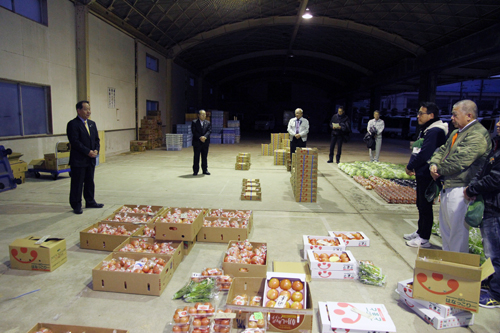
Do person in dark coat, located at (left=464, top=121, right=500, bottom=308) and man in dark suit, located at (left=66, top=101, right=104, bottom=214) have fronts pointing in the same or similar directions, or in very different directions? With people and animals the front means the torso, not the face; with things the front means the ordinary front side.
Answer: very different directions

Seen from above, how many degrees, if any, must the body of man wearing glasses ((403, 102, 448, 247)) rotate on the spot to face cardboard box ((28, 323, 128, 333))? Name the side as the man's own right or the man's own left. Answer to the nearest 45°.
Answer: approximately 45° to the man's own left

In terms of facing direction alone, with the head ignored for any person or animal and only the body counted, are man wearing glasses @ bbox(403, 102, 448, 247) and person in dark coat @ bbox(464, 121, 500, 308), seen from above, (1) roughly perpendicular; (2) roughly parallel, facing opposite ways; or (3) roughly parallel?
roughly parallel

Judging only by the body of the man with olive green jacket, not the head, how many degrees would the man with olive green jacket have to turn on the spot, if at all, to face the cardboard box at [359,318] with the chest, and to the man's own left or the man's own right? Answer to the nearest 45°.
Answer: approximately 90° to the man's own left

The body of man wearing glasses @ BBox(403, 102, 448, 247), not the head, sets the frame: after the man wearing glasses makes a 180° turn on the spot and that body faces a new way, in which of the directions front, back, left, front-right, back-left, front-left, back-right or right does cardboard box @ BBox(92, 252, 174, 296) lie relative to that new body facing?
back-right

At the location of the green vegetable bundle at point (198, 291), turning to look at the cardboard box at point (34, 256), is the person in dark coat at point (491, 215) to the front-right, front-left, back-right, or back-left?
back-right

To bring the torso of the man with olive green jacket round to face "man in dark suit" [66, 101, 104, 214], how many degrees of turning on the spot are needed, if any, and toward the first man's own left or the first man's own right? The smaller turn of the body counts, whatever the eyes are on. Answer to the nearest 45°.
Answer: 0° — they already face them

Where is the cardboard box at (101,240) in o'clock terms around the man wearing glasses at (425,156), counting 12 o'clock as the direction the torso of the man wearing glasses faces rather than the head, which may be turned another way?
The cardboard box is roughly at 11 o'clock from the man wearing glasses.

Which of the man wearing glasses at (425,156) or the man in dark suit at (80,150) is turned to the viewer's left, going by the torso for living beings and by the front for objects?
the man wearing glasses

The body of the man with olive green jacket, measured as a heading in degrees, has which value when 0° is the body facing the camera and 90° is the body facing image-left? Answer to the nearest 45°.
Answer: approximately 90°

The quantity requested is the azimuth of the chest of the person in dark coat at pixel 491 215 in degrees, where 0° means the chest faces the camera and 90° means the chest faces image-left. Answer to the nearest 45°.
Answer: approximately 90°

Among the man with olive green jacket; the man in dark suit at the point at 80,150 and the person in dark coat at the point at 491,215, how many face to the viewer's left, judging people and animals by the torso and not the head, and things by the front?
2

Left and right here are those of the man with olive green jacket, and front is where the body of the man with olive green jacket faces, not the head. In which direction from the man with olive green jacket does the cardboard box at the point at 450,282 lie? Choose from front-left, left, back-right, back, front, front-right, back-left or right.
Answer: left

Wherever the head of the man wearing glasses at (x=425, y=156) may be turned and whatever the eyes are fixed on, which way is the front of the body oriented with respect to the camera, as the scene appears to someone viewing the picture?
to the viewer's left

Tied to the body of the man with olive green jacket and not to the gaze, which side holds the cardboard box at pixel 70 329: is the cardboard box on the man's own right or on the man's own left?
on the man's own left

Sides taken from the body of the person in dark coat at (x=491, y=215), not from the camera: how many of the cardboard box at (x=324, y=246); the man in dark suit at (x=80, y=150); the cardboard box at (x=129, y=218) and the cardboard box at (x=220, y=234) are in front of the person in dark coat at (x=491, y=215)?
4

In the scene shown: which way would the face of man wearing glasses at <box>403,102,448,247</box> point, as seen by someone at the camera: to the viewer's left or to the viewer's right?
to the viewer's left
